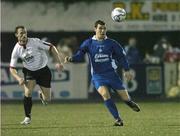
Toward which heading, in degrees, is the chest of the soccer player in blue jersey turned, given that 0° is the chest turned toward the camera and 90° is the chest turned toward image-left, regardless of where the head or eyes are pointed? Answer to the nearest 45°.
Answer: approximately 0°
